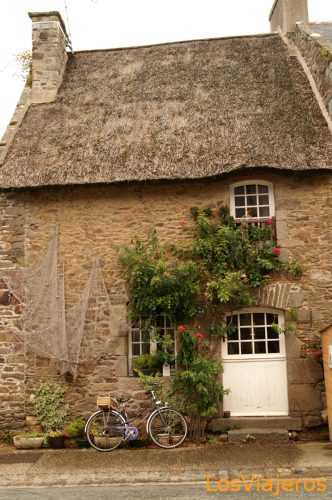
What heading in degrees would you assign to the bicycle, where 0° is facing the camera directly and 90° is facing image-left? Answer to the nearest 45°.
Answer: approximately 270°

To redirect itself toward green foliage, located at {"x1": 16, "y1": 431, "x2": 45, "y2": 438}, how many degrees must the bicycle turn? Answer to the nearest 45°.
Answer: approximately 180°

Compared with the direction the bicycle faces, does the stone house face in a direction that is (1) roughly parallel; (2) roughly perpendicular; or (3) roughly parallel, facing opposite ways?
roughly perpendicular

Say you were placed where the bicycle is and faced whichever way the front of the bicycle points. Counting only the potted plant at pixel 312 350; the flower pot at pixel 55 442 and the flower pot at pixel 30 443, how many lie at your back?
2

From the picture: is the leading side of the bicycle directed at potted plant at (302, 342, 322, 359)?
yes

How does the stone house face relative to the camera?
toward the camera
